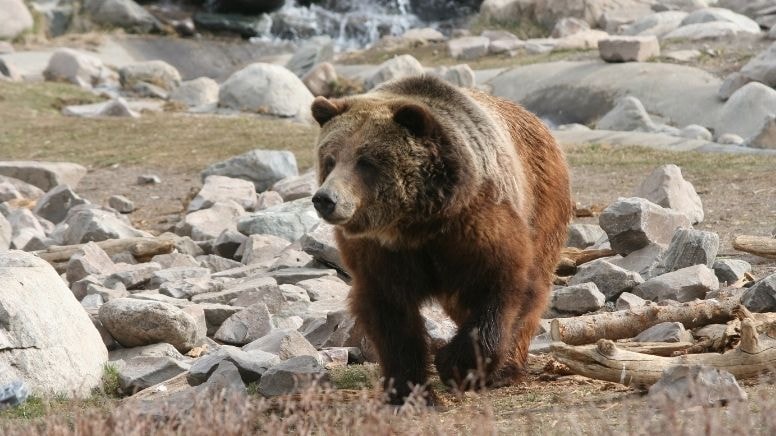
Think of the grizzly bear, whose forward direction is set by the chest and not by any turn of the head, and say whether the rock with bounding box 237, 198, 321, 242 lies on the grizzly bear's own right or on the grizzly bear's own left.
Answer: on the grizzly bear's own right

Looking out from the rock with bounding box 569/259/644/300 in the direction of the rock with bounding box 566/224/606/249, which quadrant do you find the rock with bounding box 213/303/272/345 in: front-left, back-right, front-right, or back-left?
back-left

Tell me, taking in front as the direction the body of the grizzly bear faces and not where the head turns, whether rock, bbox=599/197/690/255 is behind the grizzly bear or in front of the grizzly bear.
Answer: behind

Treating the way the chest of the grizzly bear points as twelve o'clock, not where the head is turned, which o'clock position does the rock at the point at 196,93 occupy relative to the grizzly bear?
The rock is roughly at 4 o'clock from the grizzly bear.

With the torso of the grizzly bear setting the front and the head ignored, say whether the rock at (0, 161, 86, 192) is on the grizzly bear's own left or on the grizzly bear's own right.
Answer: on the grizzly bear's own right

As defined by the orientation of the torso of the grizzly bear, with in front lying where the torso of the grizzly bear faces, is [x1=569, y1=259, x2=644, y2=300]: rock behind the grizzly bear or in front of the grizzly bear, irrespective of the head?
behind

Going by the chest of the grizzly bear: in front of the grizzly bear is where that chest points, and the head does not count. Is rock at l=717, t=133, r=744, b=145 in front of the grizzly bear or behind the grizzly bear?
behind

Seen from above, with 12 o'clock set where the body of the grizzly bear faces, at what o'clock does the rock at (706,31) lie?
The rock is roughly at 5 o'clock from the grizzly bear.

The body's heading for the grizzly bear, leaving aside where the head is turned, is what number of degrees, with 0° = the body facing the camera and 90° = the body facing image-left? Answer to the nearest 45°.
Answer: approximately 45°

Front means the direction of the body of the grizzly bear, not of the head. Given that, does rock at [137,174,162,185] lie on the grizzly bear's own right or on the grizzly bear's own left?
on the grizzly bear's own right

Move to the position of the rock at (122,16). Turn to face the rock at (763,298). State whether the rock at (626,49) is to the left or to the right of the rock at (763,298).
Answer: left
